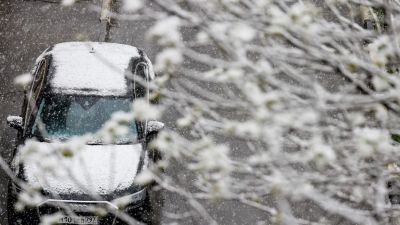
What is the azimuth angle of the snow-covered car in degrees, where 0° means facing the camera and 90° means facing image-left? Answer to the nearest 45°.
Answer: approximately 0°
